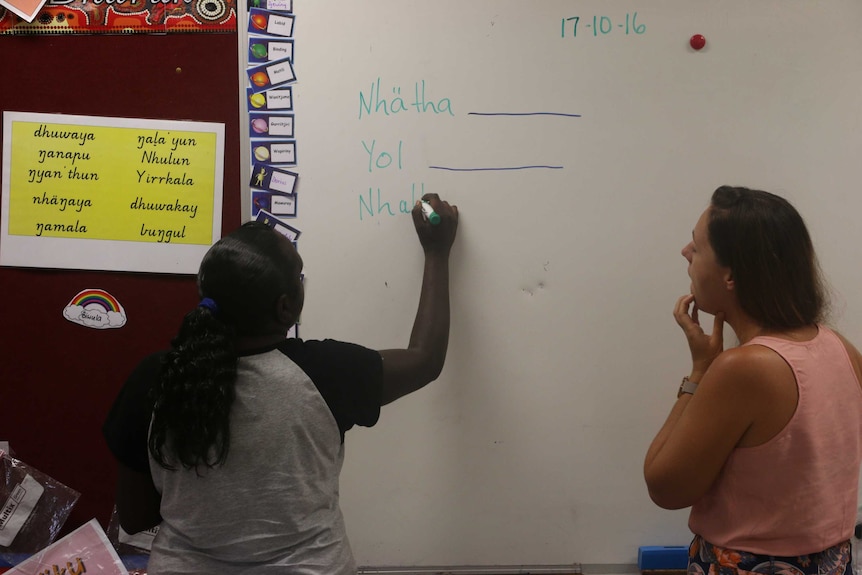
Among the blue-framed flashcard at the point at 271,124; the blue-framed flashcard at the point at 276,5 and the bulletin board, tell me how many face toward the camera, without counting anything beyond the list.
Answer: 3

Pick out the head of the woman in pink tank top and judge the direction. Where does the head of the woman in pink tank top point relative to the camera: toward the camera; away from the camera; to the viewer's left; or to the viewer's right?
to the viewer's left

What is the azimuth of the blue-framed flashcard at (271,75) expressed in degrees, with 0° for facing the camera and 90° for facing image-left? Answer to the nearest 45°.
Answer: approximately 0°
